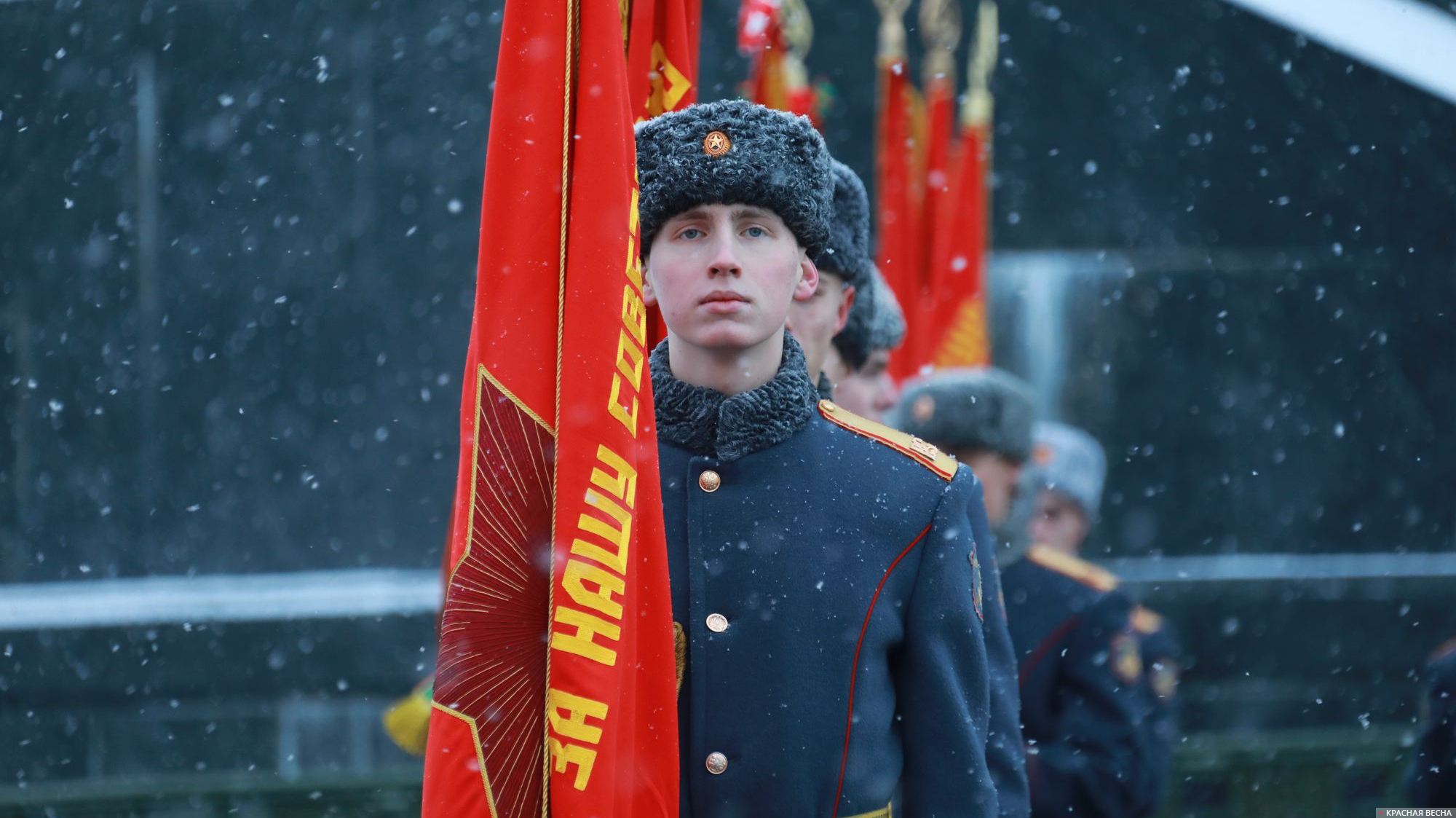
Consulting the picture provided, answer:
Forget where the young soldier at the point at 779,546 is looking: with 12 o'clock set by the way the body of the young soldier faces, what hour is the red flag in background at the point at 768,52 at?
The red flag in background is roughly at 6 o'clock from the young soldier.

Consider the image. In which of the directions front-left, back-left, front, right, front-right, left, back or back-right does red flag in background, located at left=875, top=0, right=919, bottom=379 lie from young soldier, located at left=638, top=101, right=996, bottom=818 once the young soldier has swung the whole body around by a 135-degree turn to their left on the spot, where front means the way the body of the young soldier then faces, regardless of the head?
front-left

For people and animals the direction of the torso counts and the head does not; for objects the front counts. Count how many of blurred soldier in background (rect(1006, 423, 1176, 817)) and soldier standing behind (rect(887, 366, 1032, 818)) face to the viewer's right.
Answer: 0

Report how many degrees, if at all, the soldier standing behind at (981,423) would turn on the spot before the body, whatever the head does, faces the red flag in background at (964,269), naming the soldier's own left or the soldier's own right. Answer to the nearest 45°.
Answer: approximately 135° to the soldier's own right

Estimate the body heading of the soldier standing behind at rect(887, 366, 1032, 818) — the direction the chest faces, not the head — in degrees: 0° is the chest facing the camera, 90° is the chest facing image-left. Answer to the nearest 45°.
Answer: approximately 45°

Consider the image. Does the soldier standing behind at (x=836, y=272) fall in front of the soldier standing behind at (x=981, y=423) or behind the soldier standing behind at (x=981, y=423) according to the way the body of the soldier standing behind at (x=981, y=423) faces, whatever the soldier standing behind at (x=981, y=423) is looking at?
in front

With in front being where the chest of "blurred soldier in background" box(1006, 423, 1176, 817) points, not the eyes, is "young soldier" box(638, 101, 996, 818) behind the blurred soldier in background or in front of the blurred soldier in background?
in front

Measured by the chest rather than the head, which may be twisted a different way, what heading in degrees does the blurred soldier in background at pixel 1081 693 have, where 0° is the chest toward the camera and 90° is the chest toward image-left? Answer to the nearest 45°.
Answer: approximately 45°
